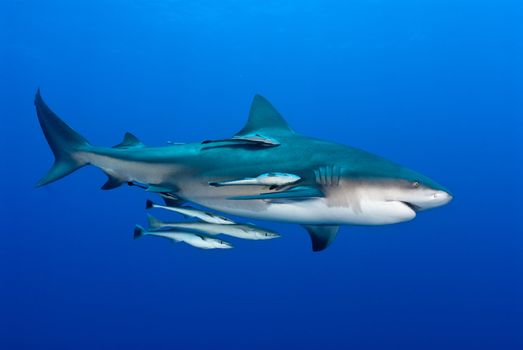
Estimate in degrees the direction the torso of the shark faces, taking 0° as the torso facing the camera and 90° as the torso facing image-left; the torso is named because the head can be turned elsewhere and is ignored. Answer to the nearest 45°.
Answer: approximately 270°

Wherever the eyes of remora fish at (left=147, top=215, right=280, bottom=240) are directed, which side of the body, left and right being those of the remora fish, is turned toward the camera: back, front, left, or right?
right

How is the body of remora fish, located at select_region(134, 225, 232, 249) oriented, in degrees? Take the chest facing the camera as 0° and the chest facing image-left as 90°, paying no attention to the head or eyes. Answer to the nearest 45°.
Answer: approximately 270°

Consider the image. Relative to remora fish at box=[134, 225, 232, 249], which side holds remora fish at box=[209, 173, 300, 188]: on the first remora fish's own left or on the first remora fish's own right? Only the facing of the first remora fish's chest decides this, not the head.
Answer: on the first remora fish's own right
